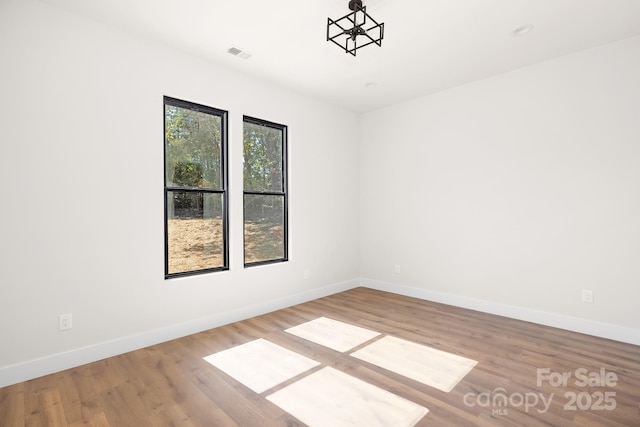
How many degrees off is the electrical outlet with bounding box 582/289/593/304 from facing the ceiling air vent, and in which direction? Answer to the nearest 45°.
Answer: approximately 45° to its right

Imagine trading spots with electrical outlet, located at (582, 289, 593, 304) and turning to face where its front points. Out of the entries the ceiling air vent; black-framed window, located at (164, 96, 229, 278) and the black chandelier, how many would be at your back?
0

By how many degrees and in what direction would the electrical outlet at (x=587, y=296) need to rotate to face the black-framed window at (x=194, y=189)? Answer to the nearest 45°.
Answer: approximately 45° to its right

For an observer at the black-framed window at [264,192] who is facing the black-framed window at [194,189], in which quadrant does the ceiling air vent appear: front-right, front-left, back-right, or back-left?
front-left

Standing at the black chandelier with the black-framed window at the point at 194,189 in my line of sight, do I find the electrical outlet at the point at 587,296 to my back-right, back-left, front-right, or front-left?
back-right

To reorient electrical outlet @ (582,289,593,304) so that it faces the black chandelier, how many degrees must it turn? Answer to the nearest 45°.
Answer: approximately 45° to its right

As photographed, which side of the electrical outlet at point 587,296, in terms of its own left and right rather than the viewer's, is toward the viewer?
front

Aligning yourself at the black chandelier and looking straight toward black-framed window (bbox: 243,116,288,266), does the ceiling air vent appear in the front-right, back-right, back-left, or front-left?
front-left

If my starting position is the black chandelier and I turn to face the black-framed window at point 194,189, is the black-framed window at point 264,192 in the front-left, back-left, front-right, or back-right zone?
front-right

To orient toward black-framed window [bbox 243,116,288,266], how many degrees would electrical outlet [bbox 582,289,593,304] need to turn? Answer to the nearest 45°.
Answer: approximately 45° to its right

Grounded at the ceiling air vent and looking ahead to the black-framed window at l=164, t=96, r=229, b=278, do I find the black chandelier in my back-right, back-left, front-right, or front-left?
back-left
